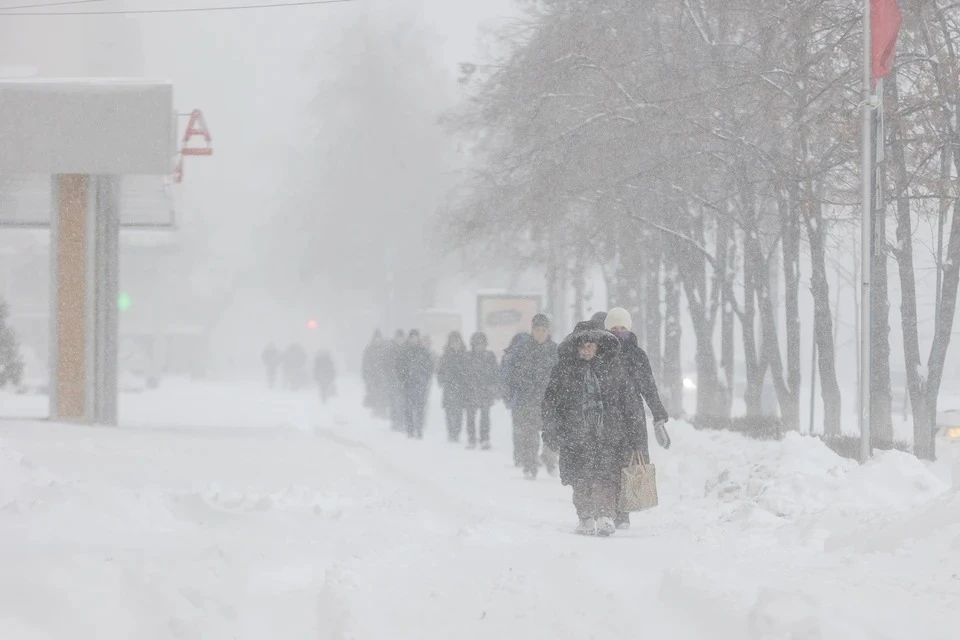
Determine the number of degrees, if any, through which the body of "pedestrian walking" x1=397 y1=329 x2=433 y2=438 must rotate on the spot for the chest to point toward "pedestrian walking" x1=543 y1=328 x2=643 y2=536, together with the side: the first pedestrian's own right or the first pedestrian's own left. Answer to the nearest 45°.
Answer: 0° — they already face them

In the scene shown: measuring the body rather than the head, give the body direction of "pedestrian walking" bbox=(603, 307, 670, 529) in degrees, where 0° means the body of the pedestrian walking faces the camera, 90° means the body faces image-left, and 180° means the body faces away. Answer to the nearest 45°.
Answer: approximately 0°

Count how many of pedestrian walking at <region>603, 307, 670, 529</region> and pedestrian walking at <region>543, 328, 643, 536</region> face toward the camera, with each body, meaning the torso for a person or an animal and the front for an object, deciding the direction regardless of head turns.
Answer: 2

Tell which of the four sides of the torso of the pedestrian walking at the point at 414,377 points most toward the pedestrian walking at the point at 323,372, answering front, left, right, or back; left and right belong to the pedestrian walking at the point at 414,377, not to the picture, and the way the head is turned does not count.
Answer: back

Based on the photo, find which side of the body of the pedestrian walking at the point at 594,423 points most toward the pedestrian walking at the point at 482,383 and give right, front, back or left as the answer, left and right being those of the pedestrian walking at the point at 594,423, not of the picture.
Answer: back

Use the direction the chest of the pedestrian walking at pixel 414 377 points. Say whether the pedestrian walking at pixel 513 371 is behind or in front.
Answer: in front

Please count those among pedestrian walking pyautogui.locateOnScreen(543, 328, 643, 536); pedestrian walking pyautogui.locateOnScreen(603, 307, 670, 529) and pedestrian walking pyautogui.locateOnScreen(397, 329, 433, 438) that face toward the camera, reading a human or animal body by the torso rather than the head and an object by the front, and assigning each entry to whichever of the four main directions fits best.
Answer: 3
